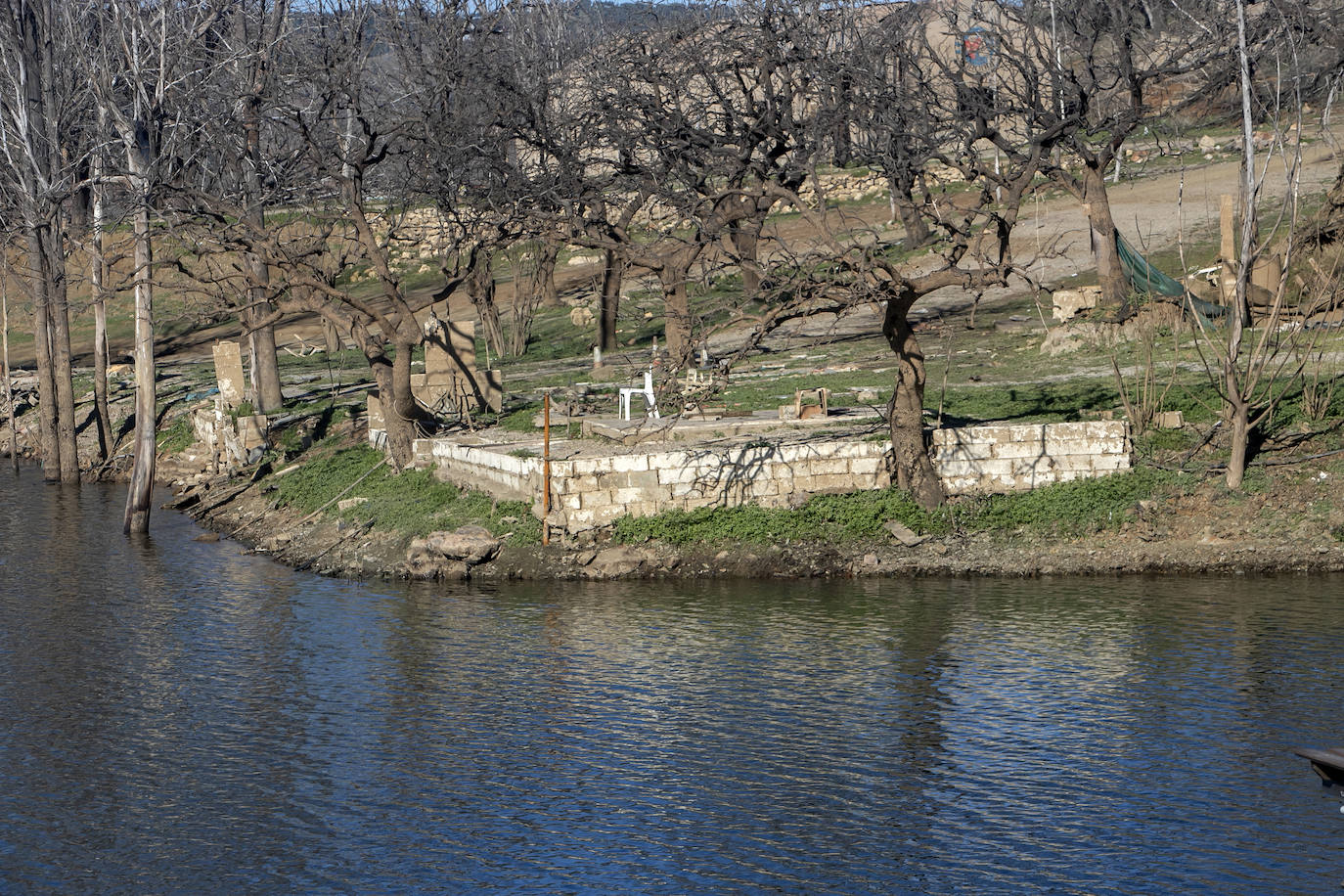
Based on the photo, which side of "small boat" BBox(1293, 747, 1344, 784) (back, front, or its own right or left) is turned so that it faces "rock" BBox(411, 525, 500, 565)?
front

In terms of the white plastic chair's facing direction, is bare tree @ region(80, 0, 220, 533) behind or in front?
in front

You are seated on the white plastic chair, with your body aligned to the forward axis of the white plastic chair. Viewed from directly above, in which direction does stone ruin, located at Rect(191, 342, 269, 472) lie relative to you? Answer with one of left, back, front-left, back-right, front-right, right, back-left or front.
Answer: front-right

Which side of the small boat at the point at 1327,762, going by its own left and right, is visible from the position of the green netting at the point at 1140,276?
right

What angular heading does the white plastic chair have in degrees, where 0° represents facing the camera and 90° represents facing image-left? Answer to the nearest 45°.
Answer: approximately 90°

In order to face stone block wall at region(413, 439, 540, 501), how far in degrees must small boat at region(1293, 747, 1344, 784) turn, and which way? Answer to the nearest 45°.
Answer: approximately 45° to its right

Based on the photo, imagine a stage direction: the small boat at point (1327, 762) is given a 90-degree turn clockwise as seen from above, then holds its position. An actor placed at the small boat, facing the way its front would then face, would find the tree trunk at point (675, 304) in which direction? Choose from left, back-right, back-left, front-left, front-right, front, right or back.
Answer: front-left

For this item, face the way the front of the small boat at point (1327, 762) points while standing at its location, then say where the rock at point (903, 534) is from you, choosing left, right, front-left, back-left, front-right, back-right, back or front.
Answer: front-right

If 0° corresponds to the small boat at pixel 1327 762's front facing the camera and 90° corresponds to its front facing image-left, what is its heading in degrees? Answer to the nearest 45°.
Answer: approximately 90°

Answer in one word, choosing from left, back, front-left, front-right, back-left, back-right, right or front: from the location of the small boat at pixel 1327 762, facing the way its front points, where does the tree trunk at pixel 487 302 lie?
front-right

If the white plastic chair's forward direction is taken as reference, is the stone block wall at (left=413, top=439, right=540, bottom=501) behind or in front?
in front

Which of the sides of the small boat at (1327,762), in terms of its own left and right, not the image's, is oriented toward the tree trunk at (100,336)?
front
